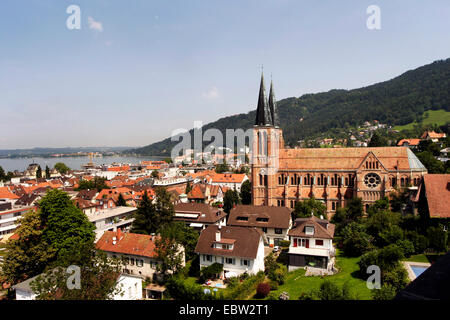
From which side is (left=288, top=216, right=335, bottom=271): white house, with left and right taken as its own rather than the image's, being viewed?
front

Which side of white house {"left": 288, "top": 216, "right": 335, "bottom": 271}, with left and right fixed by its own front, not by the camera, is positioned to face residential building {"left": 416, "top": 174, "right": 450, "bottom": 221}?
left

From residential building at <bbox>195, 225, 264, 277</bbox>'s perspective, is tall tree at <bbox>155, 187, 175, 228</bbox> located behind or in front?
behind

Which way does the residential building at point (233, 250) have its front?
toward the camera

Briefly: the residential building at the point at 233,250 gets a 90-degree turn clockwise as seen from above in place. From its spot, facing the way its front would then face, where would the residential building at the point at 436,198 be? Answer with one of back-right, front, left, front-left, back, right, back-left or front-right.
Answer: back

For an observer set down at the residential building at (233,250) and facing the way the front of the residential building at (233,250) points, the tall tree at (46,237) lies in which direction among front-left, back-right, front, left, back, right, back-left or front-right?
right

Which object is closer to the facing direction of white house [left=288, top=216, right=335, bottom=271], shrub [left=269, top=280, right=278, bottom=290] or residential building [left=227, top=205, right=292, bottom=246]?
the shrub

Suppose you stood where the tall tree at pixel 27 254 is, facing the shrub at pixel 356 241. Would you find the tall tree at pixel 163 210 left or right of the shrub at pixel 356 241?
left

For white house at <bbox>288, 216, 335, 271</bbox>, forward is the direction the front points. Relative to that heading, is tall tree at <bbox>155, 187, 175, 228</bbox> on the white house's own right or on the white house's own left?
on the white house's own right

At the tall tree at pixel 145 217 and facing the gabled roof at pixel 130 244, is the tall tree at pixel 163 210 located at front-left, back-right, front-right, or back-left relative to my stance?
back-left

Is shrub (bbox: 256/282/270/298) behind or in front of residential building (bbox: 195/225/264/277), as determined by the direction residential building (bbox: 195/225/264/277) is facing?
in front

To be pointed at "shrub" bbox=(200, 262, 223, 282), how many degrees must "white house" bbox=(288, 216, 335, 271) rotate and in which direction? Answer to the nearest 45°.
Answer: approximately 45° to its right

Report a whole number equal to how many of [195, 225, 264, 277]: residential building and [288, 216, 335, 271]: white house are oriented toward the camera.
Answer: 2
